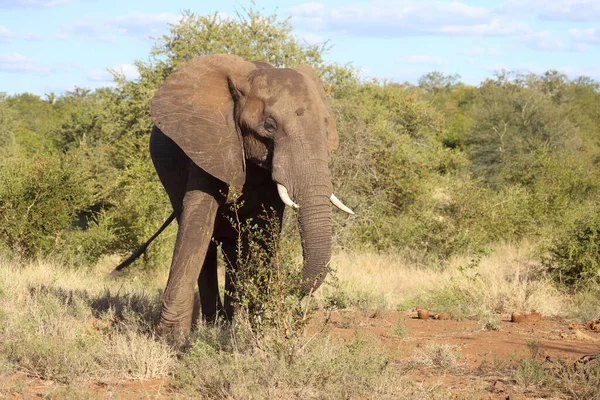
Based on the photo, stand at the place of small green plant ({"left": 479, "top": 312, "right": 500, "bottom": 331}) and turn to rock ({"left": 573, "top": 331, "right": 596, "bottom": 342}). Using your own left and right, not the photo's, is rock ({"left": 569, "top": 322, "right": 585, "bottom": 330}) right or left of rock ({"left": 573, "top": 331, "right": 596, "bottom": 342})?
left

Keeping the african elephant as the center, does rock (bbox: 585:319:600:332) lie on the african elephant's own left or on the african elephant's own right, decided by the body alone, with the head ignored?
on the african elephant's own left

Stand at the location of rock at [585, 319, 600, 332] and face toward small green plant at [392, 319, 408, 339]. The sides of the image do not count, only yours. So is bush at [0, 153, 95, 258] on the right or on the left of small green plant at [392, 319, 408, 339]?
right

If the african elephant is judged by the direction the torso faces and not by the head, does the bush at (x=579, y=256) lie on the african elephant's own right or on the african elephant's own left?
on the african elephant's own left

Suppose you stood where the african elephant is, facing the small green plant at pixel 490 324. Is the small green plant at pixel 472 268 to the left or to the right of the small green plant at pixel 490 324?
left

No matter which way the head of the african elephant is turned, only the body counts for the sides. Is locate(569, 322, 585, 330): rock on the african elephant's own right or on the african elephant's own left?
on the african elephant's own left

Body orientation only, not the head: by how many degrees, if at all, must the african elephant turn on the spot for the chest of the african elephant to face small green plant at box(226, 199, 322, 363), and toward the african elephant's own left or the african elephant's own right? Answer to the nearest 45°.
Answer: approximately 45° to the african elephant's own right

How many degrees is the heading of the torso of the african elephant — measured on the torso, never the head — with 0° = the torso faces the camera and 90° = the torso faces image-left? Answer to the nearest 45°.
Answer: approximately 315°

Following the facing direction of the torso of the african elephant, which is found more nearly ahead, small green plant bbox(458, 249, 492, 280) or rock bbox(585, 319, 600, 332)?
the rock

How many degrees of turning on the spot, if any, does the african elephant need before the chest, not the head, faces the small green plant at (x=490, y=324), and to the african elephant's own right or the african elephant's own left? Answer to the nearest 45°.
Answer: approximately 45° to the african elephant's own left

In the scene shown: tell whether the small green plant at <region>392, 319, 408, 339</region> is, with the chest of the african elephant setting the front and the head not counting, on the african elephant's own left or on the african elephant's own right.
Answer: on the african elephant's own left
